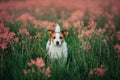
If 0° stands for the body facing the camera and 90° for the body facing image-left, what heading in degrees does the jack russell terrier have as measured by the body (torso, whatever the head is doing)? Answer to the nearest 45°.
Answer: approximately 0°
